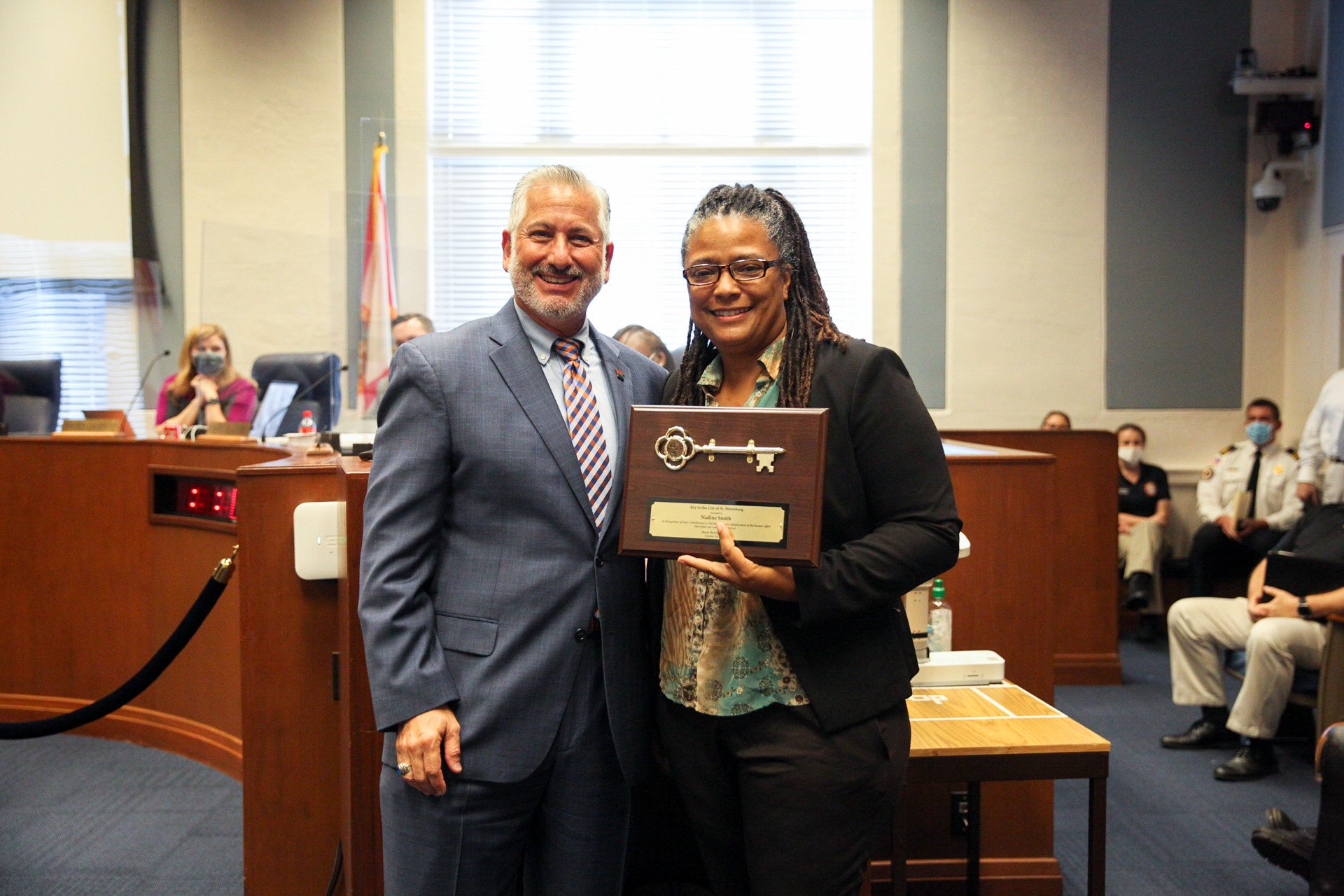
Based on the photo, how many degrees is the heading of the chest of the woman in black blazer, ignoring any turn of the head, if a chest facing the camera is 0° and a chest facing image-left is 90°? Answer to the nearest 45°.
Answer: approximately 45°

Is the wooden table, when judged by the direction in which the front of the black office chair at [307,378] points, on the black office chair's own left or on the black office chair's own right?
on the black office chair's own left

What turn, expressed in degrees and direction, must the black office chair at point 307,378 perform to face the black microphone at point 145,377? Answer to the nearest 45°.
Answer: approximately 90° to its right

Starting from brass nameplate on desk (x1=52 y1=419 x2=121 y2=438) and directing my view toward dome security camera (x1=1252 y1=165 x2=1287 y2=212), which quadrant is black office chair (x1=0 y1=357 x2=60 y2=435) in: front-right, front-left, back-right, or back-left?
back-left

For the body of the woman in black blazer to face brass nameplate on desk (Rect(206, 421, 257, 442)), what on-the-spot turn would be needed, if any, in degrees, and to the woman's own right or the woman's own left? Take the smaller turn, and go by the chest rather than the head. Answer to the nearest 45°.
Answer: approximately 90° to the woman's own right

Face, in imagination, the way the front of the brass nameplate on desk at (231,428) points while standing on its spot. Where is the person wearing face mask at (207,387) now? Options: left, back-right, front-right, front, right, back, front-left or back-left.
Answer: back

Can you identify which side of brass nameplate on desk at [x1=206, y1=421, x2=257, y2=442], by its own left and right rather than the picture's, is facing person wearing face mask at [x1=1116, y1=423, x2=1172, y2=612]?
left

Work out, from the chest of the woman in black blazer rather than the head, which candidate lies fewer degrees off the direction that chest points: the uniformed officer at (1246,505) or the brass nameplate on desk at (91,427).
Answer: the brass nameplate on desk
